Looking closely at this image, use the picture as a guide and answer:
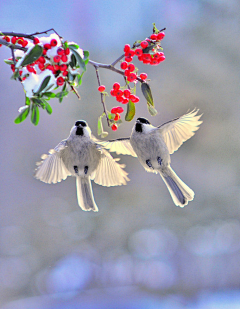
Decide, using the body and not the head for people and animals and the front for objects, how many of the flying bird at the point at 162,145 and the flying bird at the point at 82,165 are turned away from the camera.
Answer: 0

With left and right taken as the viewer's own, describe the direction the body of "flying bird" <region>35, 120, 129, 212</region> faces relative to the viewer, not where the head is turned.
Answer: facing the viewer

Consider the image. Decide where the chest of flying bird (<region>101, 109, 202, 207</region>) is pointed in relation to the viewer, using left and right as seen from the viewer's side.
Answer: facing the viewer and to the left of the viewer
